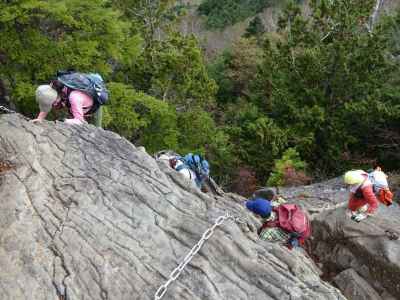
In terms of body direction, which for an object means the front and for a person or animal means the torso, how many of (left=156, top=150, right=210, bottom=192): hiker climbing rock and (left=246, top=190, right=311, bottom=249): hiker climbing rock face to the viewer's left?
2

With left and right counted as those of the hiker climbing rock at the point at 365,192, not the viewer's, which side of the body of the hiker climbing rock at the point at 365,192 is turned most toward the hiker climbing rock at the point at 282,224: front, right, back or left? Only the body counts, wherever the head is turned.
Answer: front

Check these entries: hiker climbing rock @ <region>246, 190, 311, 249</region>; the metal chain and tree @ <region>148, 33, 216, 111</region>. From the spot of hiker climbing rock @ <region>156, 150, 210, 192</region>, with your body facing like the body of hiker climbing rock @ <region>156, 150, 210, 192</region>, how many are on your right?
1

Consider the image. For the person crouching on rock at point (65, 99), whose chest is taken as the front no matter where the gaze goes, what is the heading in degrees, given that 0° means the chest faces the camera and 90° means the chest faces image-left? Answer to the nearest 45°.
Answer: approximately 90°

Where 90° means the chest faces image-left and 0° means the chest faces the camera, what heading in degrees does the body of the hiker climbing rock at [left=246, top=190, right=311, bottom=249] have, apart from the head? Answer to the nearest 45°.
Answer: approximately 90°

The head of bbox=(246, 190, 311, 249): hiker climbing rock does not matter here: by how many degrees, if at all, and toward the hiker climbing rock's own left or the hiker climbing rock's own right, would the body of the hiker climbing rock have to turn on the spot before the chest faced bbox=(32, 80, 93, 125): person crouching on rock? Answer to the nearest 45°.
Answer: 0° — they already face them

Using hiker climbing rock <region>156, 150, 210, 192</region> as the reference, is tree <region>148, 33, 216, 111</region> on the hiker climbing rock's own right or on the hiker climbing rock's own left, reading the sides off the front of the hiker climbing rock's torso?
on the hiker climbing rock's own right

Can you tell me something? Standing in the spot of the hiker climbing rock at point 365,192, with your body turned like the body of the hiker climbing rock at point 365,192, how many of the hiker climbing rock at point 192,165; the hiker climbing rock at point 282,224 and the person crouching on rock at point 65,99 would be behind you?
0

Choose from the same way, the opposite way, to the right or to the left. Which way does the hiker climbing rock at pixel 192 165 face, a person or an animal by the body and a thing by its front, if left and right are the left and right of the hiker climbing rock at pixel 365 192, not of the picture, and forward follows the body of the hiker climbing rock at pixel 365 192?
the same way

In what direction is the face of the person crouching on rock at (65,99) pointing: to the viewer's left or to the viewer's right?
to the viewer's left

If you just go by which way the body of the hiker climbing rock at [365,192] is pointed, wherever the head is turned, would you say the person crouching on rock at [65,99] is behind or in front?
in front

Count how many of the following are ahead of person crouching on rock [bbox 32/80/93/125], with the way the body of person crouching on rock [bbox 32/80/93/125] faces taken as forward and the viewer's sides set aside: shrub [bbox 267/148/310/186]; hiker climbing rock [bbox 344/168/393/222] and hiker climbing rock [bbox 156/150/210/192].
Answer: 0

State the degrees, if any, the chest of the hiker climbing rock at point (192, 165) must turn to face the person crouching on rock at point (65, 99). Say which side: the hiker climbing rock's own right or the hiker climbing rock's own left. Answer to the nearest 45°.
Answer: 0° — they already face them

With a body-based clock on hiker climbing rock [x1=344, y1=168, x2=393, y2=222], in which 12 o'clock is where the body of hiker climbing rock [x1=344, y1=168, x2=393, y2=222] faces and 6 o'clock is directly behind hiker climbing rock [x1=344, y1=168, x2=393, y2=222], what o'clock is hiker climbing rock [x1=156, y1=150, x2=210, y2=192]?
hiker climbing rock [x1=156, y1=150, x2=210, y2=192] is roughly at 12 o'clock from hiker climbing rock [x1=344, y1=168, x2=393, y2=222].

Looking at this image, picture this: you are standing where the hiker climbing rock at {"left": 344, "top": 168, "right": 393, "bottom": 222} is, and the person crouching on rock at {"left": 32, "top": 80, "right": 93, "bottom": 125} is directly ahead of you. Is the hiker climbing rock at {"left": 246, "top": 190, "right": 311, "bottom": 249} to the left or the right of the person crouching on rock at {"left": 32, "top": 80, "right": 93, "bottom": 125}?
left

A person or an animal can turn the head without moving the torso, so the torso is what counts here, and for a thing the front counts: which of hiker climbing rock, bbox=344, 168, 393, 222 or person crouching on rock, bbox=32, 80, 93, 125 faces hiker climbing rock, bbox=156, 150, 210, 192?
hiker climbing rock, bbox=344, 168, 393, 222

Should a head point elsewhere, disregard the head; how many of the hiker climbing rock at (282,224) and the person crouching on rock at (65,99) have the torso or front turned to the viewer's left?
2

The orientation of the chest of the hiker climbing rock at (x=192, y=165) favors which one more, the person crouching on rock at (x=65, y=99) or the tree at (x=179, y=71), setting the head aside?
the person crouching on rock

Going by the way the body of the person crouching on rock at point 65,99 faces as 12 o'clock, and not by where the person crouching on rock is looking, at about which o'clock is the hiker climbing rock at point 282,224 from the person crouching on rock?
The hiker climbing rock is roughly at 7 o'clock from the person crouching on rock.

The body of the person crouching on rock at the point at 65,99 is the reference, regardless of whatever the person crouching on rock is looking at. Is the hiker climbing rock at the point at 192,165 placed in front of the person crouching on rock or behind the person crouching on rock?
behind
